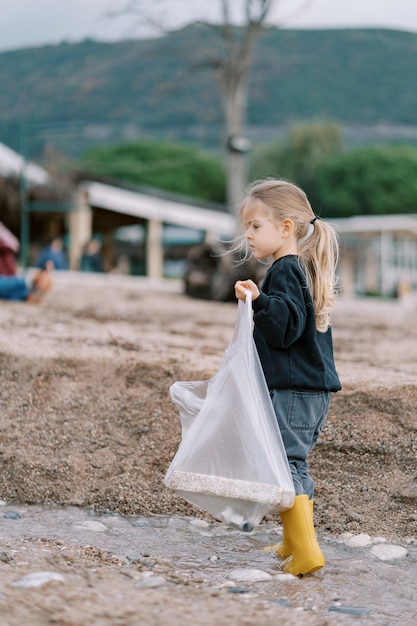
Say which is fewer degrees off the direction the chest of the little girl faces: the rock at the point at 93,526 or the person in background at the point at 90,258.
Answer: the rock

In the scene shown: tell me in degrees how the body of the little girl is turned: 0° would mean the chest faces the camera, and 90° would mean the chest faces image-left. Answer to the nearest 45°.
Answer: approximately 90°

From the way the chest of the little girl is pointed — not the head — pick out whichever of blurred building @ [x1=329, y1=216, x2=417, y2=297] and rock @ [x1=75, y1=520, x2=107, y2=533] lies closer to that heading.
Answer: the rock

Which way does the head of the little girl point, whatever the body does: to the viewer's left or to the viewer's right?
to the viewer's left

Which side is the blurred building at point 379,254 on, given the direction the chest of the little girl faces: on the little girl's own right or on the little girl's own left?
on the little girl's own right

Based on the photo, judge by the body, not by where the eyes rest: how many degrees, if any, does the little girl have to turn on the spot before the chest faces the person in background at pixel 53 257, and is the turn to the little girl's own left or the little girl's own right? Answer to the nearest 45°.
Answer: approximately 90° to the little girl's own right
